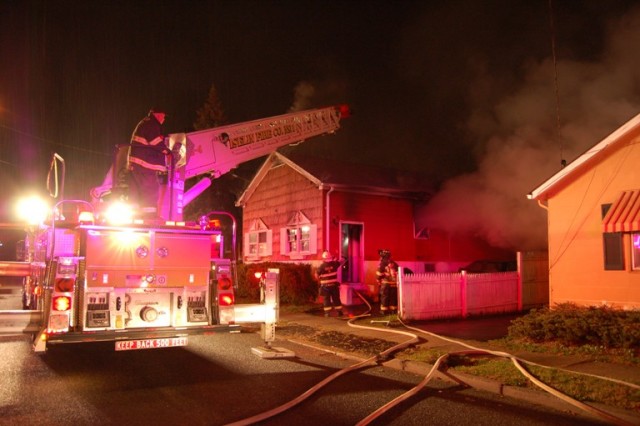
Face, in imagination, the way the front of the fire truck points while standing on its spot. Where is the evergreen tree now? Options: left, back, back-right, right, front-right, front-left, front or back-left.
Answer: front

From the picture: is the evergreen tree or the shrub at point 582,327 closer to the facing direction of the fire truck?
the evergreen tree

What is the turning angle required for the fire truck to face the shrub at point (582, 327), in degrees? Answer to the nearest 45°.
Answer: approximately 90° to its right

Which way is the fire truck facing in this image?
away from the camera

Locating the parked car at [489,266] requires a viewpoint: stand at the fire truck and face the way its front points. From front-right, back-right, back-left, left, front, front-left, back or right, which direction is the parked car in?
front-right
